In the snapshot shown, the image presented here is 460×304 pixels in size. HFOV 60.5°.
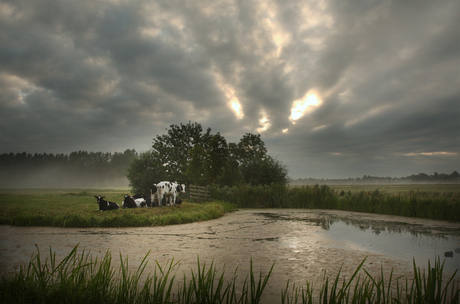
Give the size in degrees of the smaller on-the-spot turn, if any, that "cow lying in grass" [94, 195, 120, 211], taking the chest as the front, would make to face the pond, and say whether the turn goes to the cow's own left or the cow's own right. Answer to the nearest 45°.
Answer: approximately 135° to the cow's own left

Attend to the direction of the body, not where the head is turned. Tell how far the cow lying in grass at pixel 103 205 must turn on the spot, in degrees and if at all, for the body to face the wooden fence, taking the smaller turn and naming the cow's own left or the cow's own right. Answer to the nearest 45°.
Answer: approximately 135° to the cow's own right

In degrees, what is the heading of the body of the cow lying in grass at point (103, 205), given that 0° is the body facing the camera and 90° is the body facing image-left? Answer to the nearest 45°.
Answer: approximately 90°

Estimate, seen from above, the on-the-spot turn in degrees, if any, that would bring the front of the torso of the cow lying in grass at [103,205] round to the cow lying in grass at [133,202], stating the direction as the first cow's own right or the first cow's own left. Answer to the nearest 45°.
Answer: approximately 135° to the first cow's own right

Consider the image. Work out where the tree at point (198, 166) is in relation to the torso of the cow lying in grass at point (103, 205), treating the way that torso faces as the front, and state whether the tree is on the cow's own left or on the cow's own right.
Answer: on the cow's own right

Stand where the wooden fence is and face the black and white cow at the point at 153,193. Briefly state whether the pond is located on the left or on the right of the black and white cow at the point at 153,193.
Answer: left
